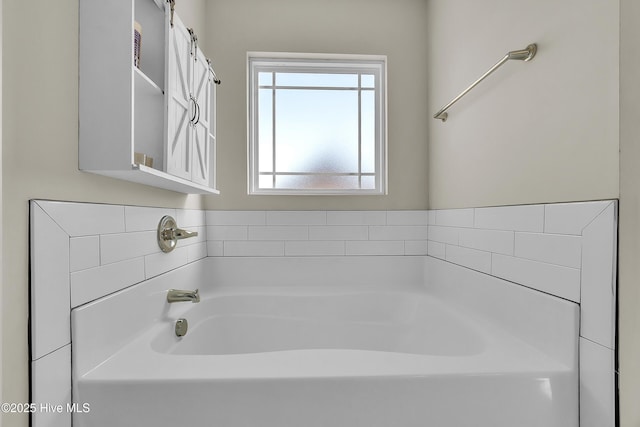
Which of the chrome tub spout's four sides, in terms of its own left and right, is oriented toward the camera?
right

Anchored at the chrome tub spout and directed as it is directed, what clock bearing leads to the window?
The window is roughly at 11 o'clock from the chrome tub spout.
